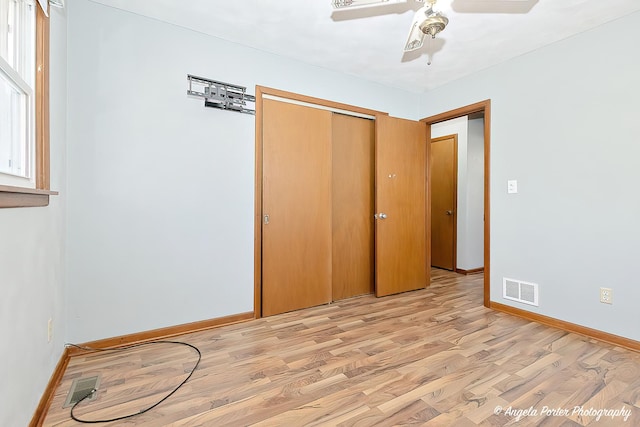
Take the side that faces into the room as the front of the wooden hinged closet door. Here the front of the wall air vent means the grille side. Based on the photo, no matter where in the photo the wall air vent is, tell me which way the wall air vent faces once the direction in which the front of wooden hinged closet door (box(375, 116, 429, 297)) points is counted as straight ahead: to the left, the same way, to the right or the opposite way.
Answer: to the right

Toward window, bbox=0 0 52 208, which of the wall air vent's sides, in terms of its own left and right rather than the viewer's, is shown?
front

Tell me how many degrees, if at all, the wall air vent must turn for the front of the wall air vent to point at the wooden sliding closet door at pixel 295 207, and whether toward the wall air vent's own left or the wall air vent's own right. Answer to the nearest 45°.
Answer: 0° — it already faces it

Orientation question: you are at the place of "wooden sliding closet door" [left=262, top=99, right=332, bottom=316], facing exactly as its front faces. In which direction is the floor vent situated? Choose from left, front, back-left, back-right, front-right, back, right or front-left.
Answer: right

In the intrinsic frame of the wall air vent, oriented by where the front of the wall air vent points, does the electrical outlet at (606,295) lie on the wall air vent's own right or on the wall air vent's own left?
on the wall air vent's own left

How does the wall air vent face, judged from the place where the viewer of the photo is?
facing the viewer and to the left of the viewer

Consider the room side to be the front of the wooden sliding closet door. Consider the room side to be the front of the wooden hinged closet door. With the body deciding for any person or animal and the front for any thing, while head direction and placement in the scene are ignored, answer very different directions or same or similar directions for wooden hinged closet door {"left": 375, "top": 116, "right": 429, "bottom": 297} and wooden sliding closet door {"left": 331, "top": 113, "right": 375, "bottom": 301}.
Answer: same or similar directions

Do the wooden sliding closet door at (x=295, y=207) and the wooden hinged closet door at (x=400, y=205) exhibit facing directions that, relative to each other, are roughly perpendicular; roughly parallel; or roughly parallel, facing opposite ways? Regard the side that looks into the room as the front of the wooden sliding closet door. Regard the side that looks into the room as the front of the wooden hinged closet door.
roughly parallel

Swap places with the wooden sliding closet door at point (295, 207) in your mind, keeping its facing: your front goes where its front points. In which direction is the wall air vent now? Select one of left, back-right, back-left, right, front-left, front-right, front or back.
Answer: front-left

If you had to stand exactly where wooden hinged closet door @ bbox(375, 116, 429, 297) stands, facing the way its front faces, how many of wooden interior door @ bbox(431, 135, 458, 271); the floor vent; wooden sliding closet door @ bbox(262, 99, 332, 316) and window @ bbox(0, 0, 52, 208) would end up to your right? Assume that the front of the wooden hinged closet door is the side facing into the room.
3

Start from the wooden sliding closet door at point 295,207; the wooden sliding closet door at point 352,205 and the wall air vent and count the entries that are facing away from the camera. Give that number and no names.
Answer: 0

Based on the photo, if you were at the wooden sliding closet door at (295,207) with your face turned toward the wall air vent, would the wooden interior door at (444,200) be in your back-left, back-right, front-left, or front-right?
front-left

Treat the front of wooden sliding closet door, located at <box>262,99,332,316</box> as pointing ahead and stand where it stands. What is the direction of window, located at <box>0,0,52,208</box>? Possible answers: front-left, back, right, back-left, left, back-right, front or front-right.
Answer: right

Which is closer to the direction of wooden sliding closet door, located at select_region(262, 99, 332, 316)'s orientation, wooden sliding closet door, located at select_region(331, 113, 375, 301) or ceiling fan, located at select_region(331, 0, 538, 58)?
the ceiling fan

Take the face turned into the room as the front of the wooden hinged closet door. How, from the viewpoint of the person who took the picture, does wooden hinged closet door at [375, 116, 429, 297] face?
facing the viewer and to the right of the viewer

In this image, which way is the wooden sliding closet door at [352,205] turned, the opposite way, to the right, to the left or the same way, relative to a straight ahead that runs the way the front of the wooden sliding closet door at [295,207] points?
the same way
